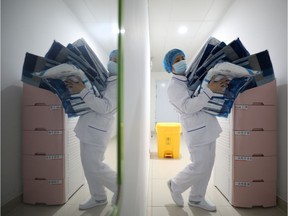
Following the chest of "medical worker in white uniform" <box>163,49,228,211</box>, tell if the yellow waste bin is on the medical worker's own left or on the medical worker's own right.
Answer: on the medical worker's own left

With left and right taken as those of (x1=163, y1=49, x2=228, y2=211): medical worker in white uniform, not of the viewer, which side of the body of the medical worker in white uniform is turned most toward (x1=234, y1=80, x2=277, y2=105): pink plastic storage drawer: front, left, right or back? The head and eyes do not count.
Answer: front

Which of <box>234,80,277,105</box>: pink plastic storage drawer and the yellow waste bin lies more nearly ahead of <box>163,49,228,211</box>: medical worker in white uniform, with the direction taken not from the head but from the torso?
the pink plastic storage drawer

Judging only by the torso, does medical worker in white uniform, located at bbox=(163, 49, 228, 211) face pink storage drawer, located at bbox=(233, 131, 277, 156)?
yes

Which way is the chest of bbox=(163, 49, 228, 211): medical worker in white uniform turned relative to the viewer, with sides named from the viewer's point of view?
facing to the right of the viewer
